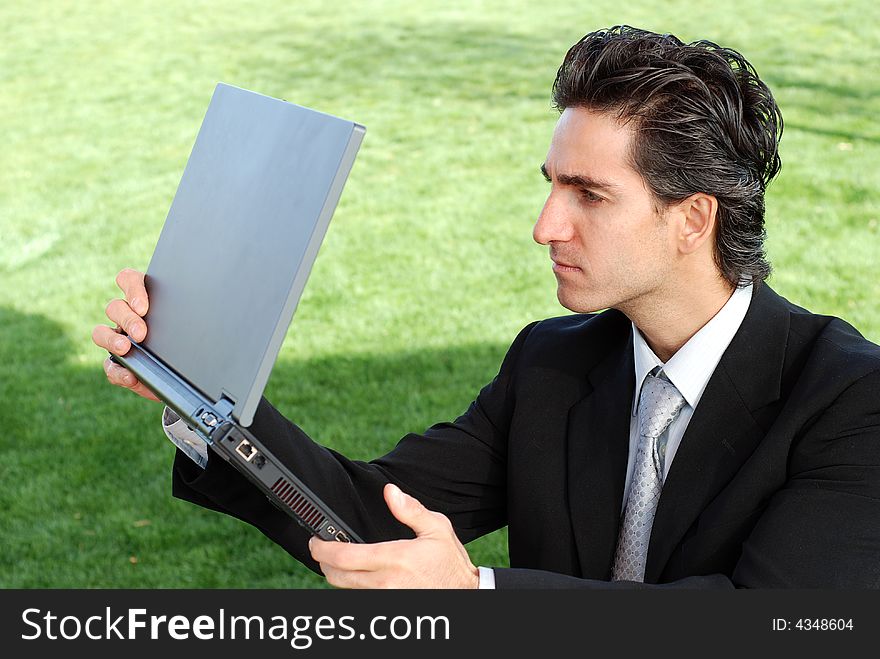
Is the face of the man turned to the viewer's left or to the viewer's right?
to the viewer's left

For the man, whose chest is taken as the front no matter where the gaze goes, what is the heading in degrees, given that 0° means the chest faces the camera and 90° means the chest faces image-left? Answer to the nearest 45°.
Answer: approximately 45°
